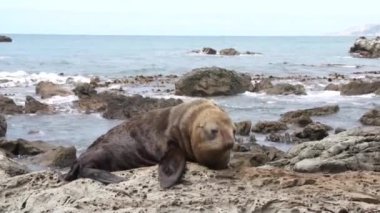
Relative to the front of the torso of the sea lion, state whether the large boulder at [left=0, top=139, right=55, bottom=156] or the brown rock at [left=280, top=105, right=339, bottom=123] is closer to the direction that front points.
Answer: the brown rock

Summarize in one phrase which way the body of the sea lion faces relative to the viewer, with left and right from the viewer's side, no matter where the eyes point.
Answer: facing to the right of the viewer

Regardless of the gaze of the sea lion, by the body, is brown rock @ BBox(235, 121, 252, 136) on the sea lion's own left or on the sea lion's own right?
on the sea lion's own left

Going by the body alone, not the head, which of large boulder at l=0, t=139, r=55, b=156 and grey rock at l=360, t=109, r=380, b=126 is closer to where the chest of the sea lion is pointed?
the grey rock

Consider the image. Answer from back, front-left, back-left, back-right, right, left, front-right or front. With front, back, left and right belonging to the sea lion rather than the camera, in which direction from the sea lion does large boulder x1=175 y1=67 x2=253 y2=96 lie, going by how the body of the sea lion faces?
left

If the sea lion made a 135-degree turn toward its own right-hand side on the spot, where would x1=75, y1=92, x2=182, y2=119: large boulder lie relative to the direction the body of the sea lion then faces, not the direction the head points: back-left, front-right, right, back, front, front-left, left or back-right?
back-right

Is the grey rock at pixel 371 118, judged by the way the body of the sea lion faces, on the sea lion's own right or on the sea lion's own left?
on the sea lion's own left

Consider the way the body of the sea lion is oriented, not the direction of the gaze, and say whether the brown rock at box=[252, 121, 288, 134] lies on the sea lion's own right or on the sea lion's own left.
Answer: on the sea lion's own left

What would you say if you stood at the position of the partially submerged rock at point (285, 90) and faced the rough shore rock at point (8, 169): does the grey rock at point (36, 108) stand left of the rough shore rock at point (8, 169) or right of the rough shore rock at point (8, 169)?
right

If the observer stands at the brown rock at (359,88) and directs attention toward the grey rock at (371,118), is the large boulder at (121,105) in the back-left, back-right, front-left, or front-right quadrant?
front-right
